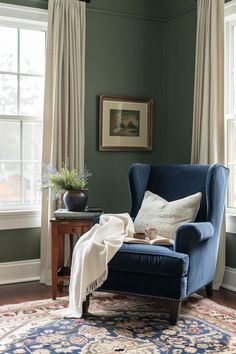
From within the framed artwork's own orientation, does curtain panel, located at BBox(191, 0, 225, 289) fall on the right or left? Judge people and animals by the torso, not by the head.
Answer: on its left

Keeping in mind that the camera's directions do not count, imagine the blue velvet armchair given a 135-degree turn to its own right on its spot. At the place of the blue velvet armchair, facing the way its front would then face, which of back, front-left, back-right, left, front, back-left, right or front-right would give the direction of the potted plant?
front-left

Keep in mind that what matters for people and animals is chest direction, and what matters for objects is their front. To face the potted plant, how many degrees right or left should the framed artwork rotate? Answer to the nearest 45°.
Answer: approximately 45° to its right

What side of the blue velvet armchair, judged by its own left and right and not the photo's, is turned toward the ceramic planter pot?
right

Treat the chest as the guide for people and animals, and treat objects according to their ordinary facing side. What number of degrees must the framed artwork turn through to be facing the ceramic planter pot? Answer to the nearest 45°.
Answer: approximately 45° to its right

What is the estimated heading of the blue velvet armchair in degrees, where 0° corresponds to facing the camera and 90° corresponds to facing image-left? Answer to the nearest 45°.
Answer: approximately 45°

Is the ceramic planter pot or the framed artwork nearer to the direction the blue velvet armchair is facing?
the ceramic planter pot

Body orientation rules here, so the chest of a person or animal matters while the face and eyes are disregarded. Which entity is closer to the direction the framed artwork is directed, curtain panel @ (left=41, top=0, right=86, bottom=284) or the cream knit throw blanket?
the cream knit throw blanket

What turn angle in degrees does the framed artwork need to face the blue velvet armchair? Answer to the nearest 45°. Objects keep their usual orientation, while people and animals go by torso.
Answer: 0° — it already faces it

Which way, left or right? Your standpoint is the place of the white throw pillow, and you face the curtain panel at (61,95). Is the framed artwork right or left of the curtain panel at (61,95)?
right

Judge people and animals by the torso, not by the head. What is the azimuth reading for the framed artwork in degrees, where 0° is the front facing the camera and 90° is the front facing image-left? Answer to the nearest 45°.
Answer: approximately 0°

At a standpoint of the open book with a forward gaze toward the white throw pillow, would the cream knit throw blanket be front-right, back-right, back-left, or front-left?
back-left
